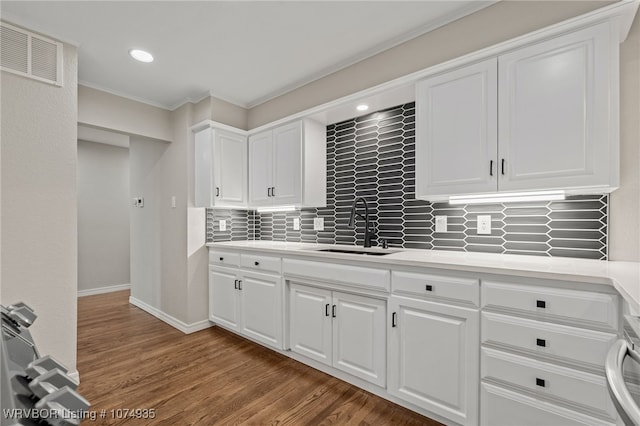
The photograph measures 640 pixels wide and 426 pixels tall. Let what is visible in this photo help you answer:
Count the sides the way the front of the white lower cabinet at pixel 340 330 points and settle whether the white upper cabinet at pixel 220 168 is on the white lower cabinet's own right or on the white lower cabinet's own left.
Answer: on the white lower cabinet's own right

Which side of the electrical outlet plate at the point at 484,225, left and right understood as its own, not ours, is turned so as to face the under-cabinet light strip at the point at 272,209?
right

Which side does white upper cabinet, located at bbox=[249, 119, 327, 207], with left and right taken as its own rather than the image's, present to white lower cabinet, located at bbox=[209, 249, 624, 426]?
left

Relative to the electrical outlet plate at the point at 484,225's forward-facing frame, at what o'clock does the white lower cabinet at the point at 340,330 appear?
The white lower cabinet is roughly at 2 o'clock from the electrical outlet plate.

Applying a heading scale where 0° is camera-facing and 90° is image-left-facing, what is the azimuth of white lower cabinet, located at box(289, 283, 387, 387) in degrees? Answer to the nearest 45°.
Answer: approximately 45°

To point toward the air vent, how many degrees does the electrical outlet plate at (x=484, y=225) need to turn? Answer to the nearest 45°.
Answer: approximately 45° to its right

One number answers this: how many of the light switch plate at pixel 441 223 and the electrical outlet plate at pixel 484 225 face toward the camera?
2

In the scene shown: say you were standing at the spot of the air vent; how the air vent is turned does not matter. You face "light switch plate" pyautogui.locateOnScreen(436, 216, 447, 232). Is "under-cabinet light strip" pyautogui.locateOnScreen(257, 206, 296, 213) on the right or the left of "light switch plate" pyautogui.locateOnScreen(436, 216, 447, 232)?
left
